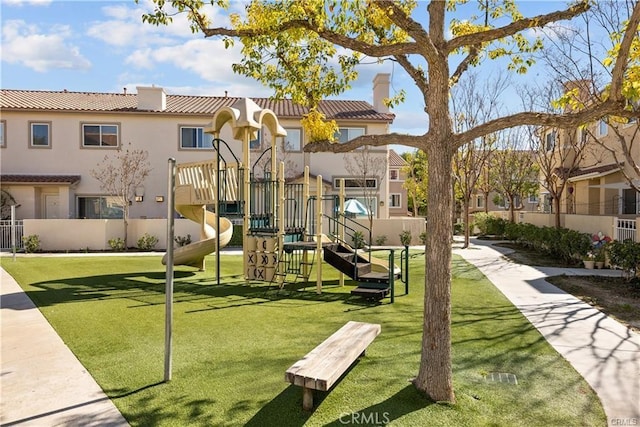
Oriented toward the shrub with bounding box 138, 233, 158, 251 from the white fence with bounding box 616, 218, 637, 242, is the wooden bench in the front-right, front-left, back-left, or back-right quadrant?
front-left

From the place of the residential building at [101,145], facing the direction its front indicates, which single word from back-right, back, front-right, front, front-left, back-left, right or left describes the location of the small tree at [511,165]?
left

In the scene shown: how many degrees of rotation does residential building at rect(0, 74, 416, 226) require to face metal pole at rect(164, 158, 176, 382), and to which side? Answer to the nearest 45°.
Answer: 0° — it already faces it

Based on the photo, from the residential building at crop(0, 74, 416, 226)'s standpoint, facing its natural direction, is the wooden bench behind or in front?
in front

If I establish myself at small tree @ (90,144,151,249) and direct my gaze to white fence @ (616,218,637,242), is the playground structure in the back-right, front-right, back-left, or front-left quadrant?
front-right

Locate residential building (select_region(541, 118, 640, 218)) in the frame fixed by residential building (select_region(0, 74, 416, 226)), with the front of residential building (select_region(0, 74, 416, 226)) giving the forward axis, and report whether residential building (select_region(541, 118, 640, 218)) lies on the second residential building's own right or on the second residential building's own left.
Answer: on the second residential building's own left

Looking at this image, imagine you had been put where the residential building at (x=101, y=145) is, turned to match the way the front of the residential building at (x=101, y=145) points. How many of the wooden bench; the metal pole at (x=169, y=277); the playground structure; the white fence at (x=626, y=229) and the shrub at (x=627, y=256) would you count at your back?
0

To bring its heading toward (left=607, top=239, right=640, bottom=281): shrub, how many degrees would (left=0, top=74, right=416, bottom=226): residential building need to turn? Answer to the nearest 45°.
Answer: approximately 45° to its left

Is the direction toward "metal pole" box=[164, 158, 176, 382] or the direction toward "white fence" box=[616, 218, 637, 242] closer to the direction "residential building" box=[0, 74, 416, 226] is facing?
the metal pole

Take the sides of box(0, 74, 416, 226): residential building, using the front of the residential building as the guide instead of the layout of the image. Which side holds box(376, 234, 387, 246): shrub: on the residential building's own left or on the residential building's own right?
on the residential building's own left

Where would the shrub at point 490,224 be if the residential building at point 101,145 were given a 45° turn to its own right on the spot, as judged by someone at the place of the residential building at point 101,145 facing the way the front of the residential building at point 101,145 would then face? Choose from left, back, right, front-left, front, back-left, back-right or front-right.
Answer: back-left

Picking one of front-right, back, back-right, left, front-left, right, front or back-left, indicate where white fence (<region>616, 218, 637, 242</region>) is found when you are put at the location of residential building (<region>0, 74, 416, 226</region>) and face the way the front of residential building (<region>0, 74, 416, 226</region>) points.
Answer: front-left

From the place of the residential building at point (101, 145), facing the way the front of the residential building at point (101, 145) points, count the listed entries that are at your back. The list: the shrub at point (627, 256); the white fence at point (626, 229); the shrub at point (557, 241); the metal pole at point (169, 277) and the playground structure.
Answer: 0

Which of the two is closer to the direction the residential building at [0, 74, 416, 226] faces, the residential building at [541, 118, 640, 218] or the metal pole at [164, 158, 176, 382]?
the metal pole

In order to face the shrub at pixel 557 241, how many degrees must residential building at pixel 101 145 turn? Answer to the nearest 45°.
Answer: approximately 45° to its left

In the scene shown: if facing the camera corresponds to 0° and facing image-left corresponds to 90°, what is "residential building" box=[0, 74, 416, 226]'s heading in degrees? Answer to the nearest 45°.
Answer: approximately 0°
